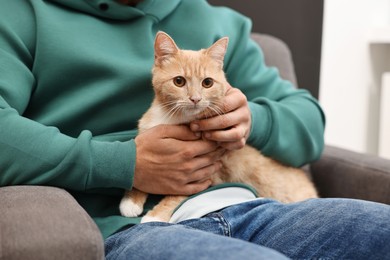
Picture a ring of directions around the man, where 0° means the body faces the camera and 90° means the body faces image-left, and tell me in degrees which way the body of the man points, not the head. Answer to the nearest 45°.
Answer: approximately 315°
